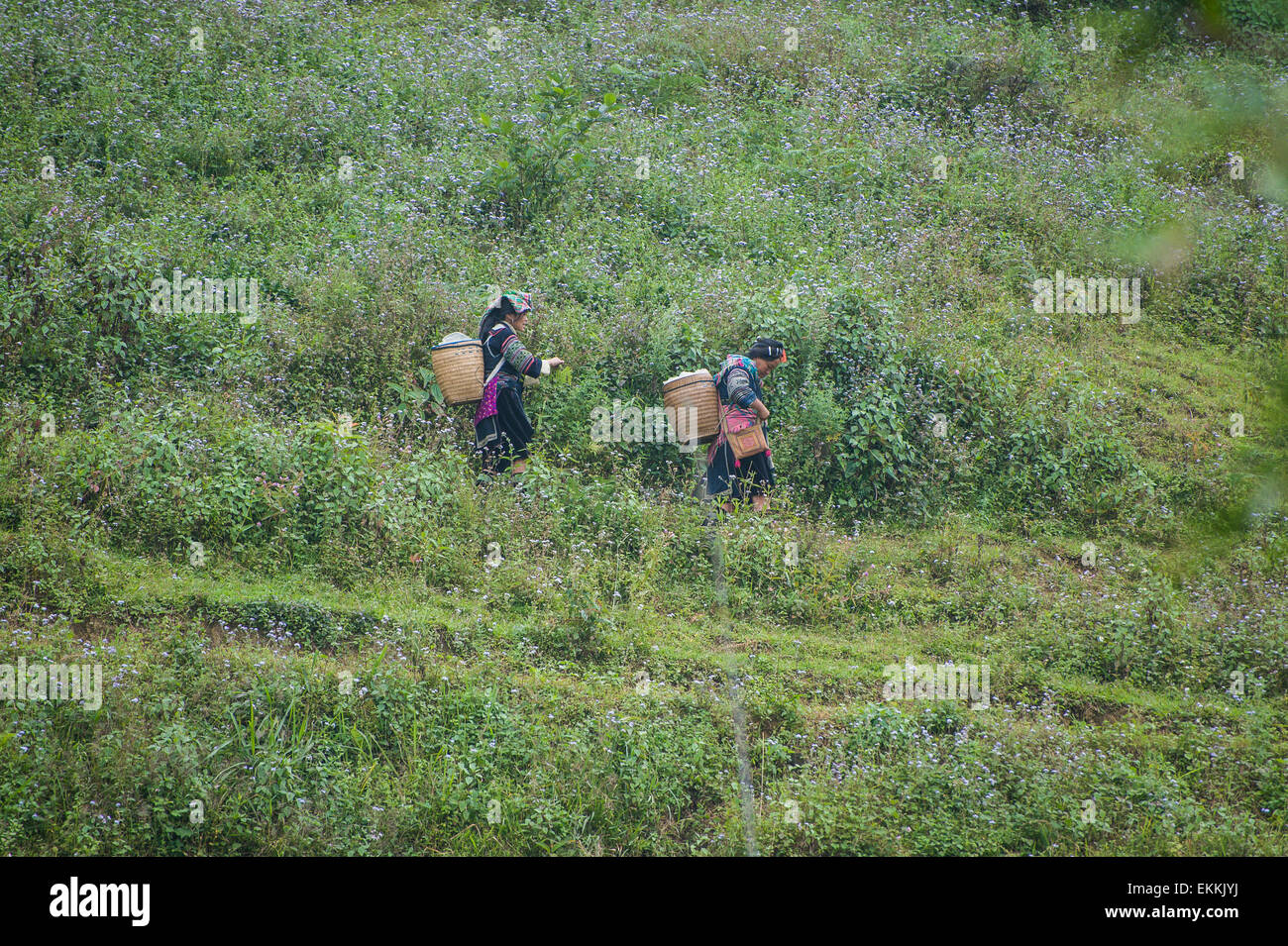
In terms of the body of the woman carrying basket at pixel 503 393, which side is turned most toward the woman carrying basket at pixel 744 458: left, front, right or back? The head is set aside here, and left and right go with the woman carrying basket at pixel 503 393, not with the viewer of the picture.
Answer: front

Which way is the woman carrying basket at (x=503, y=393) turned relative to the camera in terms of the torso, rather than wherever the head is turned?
to the viewer's right
